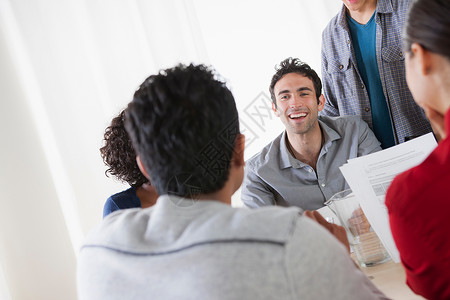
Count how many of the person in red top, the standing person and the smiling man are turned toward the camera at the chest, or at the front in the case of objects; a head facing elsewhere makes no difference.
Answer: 2

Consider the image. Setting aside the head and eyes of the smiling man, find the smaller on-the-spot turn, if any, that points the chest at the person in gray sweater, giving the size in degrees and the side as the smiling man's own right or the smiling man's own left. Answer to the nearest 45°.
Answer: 0° — they already face them

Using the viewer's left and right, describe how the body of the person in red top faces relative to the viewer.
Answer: facing away from the viewer and to the left of the viewer

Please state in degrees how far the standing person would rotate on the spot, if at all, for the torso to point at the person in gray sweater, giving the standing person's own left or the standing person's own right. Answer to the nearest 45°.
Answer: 0° — they already face them

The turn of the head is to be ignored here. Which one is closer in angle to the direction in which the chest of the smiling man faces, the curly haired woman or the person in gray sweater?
the person in gray sweater

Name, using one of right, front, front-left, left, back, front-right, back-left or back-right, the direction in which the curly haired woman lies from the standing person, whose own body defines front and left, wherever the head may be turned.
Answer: front-right

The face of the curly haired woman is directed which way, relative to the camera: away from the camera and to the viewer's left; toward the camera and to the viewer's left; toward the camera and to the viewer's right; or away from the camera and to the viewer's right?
away from the camera and to the viewer's right
